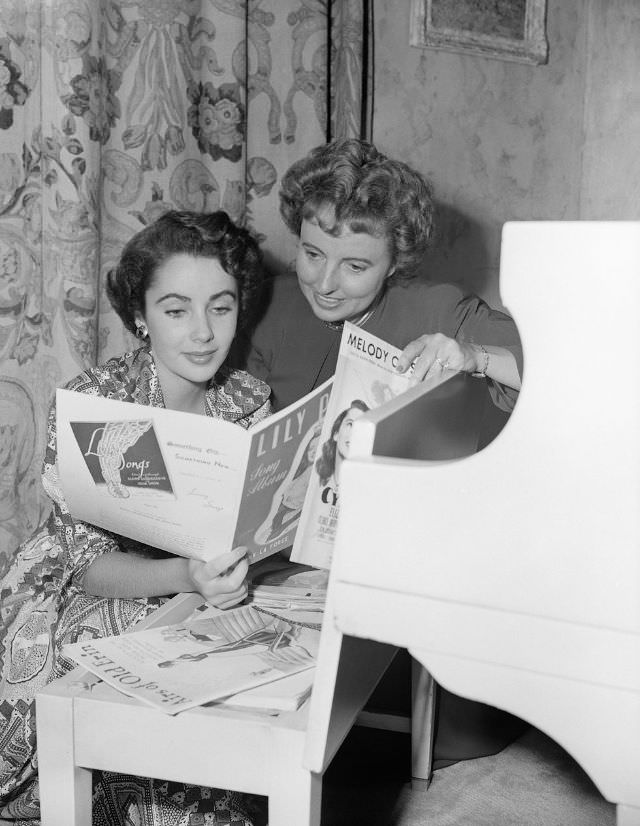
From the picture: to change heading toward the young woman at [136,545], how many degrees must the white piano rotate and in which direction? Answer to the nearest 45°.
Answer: approximately 45° to its right

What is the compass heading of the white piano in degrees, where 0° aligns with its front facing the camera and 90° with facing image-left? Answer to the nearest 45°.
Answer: approximately 90°

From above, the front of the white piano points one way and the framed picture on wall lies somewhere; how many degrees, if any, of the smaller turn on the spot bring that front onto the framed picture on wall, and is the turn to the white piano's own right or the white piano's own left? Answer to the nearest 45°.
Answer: approximately 90° to the white piano's own right

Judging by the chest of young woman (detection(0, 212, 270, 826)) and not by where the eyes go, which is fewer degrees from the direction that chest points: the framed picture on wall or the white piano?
the white piano

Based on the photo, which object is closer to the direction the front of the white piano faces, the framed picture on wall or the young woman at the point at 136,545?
the young woman

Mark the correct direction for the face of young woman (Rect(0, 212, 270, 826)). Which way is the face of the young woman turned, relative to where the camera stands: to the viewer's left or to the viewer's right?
to the viewer's right

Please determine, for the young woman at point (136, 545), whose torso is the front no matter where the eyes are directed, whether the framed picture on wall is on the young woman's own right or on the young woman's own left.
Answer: on the young woman's own left
